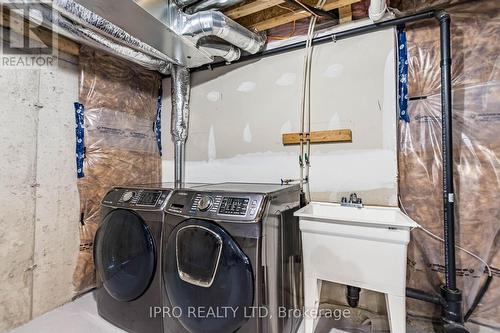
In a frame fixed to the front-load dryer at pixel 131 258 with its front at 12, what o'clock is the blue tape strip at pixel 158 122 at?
The blue tape strip is roughly at 5 o'clock from the front-load dryer.

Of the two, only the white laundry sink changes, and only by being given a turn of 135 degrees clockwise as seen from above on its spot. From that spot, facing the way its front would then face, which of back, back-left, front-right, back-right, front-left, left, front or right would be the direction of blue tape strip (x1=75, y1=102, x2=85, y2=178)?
front-left

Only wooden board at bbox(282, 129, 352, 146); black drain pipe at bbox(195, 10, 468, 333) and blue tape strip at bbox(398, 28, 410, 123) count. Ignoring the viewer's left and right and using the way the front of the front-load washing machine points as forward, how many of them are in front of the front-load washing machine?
0

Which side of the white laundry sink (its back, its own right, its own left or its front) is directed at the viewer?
front

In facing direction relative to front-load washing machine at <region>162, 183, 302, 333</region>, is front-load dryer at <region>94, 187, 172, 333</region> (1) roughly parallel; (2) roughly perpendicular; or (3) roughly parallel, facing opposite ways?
roughly parallel

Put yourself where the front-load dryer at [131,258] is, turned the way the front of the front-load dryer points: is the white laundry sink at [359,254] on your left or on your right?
on your left

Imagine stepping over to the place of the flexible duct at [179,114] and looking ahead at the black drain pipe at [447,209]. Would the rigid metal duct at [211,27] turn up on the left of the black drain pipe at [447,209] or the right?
right

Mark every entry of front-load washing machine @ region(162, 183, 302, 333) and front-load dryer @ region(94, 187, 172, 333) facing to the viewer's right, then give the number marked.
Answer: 0

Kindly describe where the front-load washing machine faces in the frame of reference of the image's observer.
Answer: facing the viewer and to the left of the viewer

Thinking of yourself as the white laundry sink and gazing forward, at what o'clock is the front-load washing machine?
The front-load washing machine is roughly at 2 o'clock from the white laundry sink.

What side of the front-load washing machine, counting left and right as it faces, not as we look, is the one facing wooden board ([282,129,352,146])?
back

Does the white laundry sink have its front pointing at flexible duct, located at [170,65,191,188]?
no

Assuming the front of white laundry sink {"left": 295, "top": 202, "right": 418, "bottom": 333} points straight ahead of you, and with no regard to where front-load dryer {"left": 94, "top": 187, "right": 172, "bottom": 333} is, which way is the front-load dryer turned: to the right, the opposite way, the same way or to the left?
the same way
